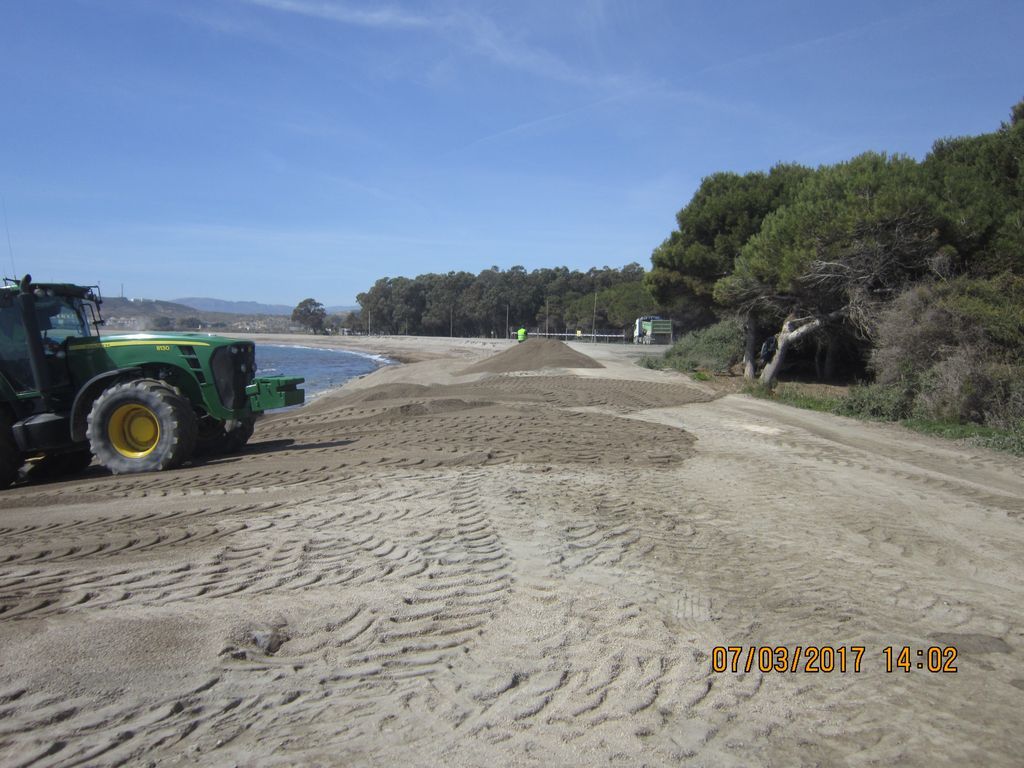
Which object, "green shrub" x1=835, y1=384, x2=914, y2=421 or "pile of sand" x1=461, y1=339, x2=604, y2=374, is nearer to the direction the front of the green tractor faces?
the green shrub
